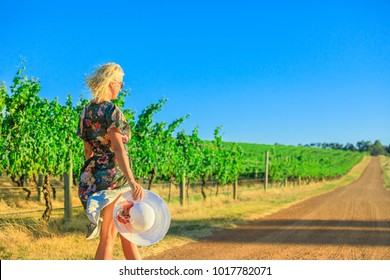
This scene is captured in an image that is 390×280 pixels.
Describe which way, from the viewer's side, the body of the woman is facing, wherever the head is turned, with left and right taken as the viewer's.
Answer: facing away from the viewer and to the right of the viewer

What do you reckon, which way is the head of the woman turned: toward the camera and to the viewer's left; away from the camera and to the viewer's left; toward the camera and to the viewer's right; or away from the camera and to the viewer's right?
away from the camera and to the viewer's right
